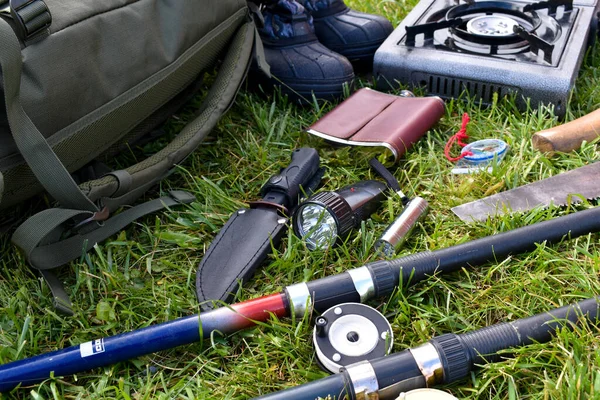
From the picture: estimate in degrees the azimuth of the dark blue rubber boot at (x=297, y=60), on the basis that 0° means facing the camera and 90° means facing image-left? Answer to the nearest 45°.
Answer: approximately 315°

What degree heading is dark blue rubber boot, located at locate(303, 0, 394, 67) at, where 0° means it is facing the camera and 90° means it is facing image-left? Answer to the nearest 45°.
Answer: approximately 315°

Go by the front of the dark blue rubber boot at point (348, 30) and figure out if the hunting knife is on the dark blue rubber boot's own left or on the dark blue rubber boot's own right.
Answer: on the dark blue rubber boot's own right

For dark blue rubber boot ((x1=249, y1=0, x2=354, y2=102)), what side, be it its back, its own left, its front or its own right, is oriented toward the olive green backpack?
right
